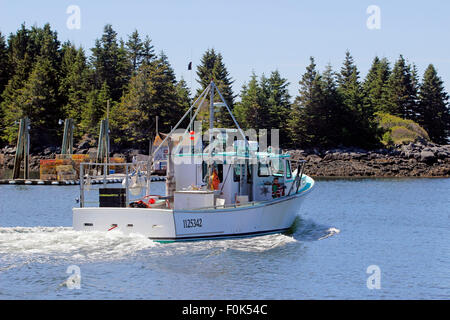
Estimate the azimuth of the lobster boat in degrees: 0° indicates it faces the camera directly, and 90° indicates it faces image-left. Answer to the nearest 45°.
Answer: approximately 225°
